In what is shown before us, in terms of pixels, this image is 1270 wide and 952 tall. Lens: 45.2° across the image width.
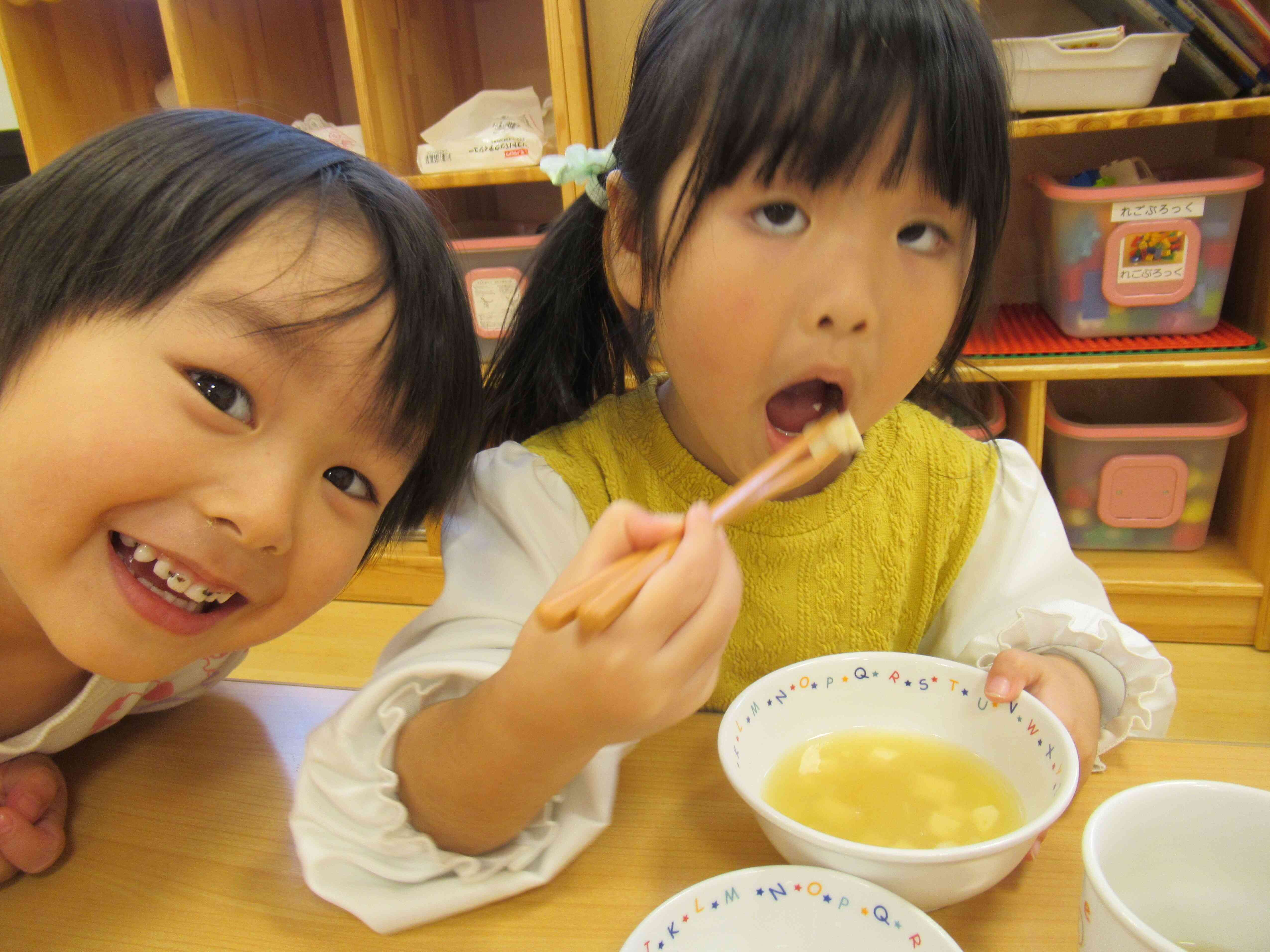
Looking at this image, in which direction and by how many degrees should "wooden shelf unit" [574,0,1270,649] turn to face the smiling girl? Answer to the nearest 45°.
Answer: approximately 45° to its right

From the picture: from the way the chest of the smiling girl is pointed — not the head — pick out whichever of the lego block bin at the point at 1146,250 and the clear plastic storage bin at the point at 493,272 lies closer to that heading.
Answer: the lego block bin

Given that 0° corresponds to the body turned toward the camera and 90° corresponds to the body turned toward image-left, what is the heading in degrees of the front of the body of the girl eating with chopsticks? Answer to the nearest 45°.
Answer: approximately 0°

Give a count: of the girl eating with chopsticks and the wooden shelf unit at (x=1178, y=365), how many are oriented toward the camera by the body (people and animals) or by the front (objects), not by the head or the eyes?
2
